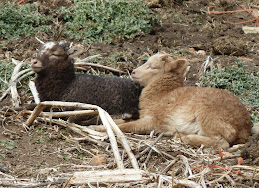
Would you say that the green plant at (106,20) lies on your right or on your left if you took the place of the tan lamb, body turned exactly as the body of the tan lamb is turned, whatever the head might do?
on your right

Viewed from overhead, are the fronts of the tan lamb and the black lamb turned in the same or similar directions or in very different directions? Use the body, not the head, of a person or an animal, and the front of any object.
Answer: same or similar directions

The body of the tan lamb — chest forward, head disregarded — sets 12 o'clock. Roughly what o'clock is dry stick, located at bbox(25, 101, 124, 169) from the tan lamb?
The dry stick is roughly at 11 o'clock from the tan lamb.

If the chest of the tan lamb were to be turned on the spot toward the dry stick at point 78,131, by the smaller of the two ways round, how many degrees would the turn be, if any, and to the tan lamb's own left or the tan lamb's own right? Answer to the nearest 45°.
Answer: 0° — it already faces it

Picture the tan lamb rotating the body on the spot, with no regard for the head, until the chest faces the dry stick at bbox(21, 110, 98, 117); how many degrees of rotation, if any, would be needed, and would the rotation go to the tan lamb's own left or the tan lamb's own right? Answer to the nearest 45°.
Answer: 0° — it already faces it

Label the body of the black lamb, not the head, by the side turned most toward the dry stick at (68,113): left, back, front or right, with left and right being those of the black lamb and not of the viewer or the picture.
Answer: left

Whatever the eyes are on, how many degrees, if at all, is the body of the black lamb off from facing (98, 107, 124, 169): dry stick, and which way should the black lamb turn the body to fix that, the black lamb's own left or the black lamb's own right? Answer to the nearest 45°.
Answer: approximately 90° to the black lamb's own left

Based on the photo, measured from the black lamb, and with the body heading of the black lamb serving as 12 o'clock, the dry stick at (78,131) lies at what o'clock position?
The dry stick is roughly at 9 o'clock from the black lamb.

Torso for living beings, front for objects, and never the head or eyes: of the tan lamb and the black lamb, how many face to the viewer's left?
2

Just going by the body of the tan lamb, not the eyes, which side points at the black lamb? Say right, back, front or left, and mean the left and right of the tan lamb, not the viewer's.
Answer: front

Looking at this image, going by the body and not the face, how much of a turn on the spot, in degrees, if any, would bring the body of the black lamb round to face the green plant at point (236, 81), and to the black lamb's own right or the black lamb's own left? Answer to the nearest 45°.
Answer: approximately 180°

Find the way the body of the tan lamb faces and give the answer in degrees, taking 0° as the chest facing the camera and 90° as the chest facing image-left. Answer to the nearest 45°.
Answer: approximately 90°

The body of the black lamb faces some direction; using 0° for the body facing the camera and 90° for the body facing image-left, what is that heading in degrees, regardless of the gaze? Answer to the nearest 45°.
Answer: approximately 90°

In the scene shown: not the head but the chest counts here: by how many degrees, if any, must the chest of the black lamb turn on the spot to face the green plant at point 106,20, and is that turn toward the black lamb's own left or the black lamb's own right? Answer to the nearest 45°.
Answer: approximately 90° to the black lamb's own right
